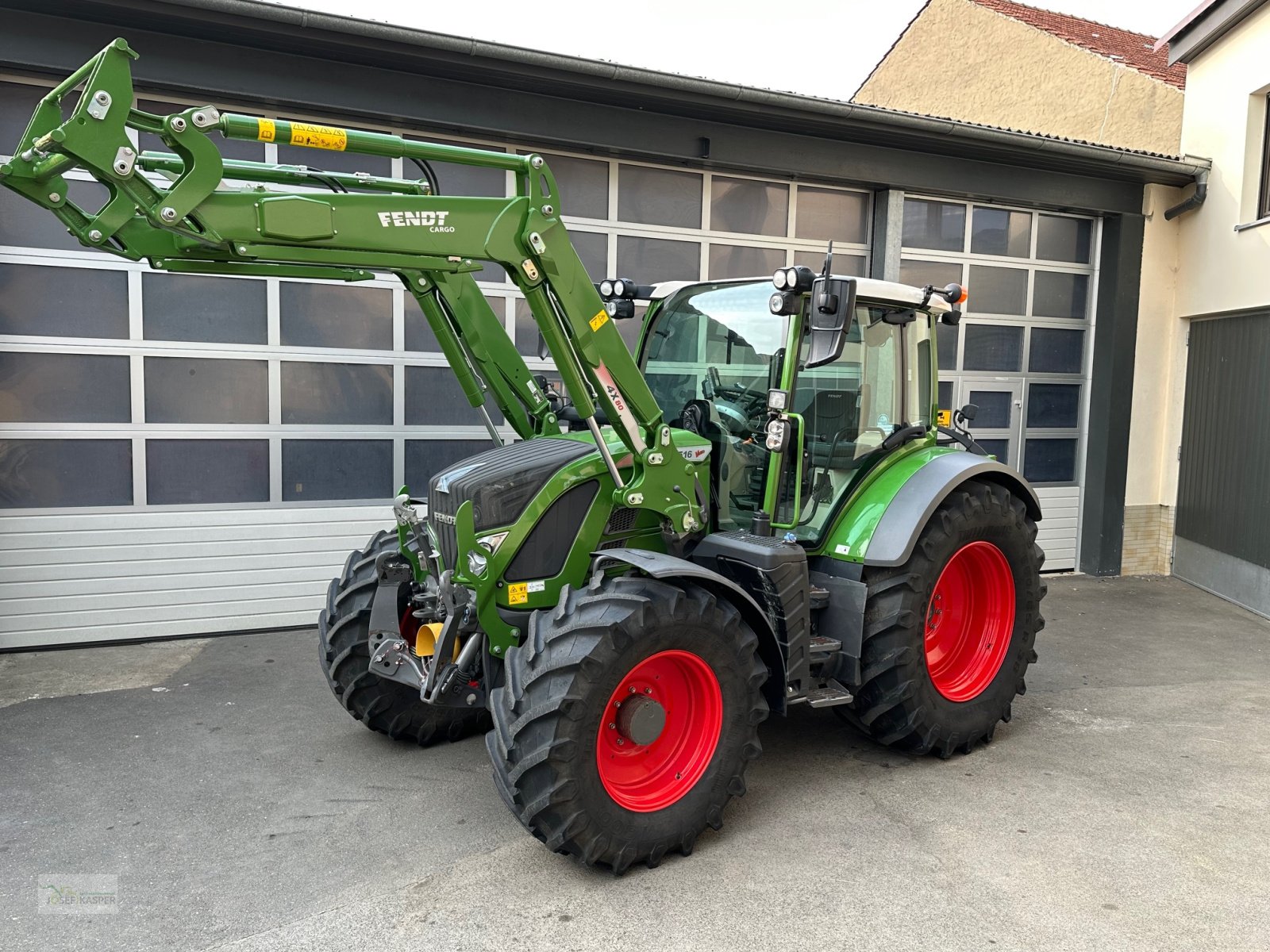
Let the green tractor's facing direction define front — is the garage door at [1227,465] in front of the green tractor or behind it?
behind

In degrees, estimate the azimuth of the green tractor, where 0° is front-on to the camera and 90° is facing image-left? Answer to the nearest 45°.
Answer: approximately 45°
